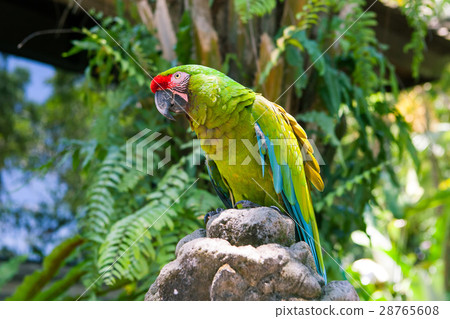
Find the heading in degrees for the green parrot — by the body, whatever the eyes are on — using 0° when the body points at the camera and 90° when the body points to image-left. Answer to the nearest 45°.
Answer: approximately 45°
